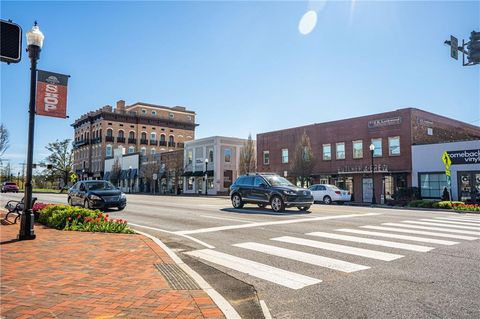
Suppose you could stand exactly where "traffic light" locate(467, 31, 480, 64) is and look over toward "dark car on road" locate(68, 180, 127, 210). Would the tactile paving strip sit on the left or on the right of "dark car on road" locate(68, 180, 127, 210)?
left

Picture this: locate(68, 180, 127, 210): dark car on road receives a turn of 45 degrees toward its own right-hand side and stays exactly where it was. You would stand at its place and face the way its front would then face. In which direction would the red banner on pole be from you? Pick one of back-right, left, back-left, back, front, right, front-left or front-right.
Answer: front

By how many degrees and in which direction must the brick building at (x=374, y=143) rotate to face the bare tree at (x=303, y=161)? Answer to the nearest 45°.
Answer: approximately 45° to its right

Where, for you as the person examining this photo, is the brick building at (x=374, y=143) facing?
facing the viewer and to the left of the viewer

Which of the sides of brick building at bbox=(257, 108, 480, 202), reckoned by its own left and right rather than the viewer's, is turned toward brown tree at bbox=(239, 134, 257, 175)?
right

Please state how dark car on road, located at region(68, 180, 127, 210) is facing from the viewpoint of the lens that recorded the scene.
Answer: facing the viewer and to the right of the viewer

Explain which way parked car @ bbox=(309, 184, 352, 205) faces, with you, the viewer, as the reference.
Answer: facing away from the viewer and to the left of the viewer

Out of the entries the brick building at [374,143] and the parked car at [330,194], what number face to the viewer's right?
0

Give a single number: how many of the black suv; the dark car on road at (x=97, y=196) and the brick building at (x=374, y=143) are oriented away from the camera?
0

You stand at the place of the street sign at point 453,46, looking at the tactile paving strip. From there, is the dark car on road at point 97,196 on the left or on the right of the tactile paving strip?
right

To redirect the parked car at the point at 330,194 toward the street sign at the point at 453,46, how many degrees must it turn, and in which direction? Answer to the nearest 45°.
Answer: approximately 135° to its left
